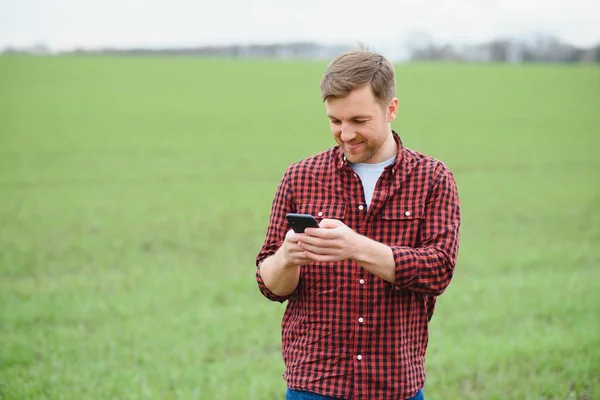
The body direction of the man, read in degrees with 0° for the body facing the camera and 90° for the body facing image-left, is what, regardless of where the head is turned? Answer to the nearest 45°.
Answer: approximately 0°
